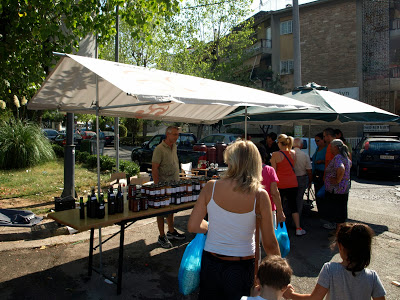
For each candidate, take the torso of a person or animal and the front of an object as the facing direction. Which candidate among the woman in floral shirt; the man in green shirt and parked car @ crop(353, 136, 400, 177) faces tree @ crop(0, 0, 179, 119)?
the woman in floral shirt

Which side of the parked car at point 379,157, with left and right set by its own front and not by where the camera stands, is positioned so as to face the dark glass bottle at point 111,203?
back

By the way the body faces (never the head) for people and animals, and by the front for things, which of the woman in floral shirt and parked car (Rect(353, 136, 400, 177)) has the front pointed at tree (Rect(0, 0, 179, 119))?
the woman in floral shirt

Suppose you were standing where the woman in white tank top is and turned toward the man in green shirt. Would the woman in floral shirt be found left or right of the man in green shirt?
right

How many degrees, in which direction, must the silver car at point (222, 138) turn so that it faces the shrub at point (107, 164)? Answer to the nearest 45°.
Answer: approximately 45° to its left

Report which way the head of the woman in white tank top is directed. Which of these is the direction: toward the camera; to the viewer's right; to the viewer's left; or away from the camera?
away from the camera

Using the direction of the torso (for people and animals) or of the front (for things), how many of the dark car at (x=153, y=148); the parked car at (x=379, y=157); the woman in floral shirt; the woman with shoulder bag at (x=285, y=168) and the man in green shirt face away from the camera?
2

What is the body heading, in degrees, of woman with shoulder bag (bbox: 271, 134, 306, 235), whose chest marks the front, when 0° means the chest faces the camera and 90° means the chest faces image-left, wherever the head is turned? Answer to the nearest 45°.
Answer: approximately 180°

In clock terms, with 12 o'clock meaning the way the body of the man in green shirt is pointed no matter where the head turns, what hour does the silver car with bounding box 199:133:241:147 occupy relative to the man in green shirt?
The silver car is roughly at 8 o'clock from the man in green shirt.

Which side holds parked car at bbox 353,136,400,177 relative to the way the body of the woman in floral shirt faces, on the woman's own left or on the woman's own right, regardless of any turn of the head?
on the woman's own right

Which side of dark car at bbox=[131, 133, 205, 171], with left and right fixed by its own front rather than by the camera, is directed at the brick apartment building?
back

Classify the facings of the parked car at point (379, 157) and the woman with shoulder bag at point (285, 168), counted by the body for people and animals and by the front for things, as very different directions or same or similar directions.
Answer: same or similar directions

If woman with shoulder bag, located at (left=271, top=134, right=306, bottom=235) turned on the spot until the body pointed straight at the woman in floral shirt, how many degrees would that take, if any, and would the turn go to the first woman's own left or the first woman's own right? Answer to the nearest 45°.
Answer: approximately 90° to the first woman's own right
